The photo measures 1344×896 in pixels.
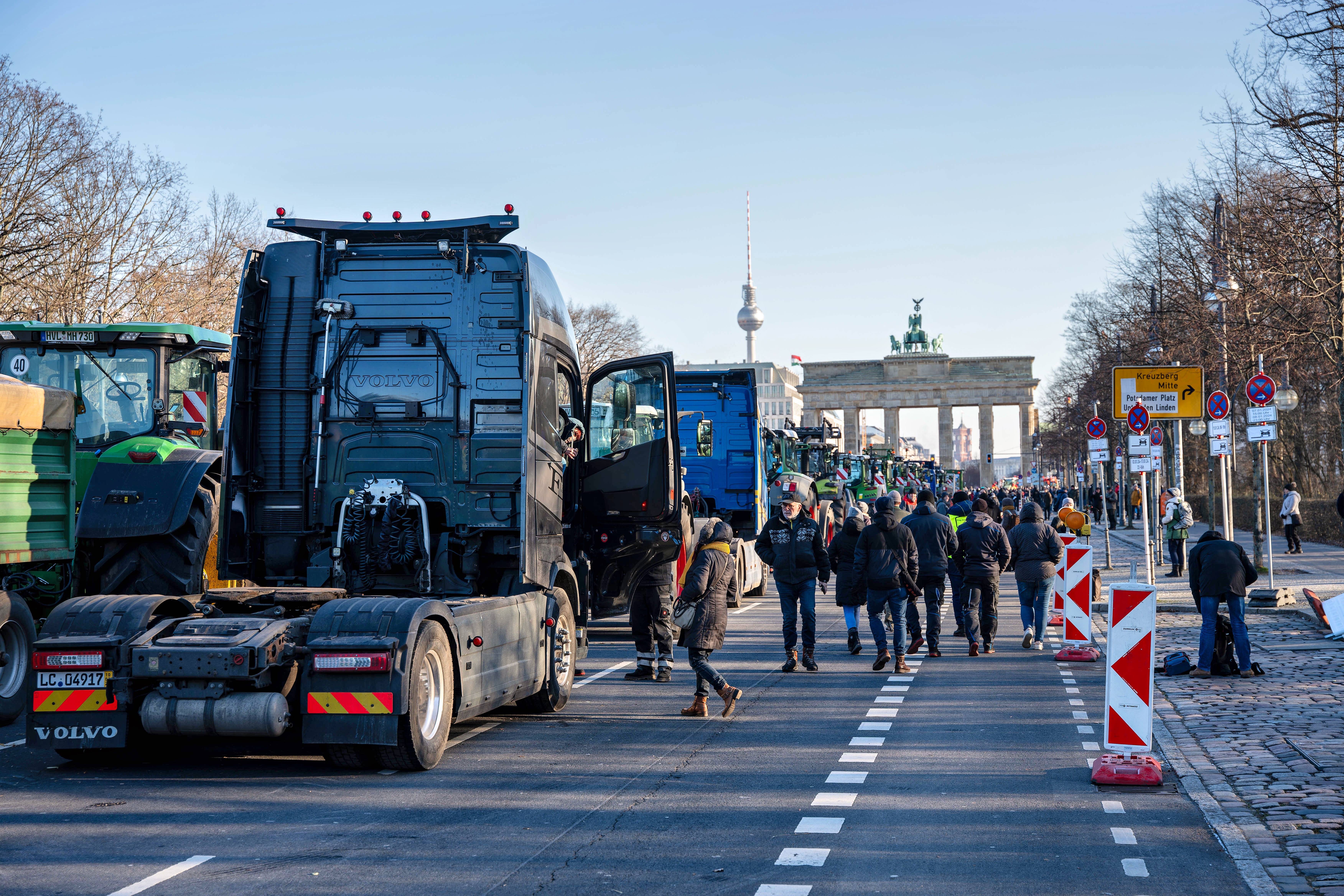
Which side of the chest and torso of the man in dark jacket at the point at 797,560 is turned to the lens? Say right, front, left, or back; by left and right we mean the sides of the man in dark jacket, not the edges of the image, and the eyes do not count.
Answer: front

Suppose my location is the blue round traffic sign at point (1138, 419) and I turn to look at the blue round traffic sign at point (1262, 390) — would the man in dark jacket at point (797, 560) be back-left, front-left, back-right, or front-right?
front-right

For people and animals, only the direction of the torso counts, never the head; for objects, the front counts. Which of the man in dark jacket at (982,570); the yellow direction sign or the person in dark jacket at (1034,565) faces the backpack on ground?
the yellow direction sign

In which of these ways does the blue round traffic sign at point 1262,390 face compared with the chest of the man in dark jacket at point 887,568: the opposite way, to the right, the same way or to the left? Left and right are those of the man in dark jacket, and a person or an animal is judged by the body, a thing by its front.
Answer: the opposite way

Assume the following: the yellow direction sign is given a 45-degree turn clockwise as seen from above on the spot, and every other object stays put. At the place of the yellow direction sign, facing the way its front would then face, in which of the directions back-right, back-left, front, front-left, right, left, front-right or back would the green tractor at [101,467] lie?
front

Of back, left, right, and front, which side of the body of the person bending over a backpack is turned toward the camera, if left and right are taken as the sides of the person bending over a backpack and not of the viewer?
back

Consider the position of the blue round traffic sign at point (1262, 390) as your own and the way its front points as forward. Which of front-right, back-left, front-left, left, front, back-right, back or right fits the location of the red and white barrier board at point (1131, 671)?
front

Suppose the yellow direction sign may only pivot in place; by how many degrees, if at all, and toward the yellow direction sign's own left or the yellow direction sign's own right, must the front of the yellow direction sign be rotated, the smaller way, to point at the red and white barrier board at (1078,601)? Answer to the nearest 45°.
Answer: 0° — it already faces it

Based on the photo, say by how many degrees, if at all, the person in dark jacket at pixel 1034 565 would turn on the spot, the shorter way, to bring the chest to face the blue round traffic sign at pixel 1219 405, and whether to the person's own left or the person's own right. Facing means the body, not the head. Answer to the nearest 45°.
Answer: approximately 45° to the person's own right

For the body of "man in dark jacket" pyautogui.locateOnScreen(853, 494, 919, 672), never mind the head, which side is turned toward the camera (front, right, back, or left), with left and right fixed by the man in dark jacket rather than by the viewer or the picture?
back

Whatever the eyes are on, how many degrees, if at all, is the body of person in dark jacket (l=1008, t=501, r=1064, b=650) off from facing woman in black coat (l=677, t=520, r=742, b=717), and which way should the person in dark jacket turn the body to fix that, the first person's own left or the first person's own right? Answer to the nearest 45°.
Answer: approximately 135° to the first person's own left

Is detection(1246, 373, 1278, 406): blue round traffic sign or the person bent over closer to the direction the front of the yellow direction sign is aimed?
the person bent over

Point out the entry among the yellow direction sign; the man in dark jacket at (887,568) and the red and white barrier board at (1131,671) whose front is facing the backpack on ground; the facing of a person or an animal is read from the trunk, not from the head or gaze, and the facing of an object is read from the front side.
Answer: the yellow direction sign

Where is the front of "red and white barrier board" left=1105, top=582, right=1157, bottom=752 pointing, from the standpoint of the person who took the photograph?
facing the viewer

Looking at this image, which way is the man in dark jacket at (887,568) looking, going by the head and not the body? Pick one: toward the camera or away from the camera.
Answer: away from the camera
